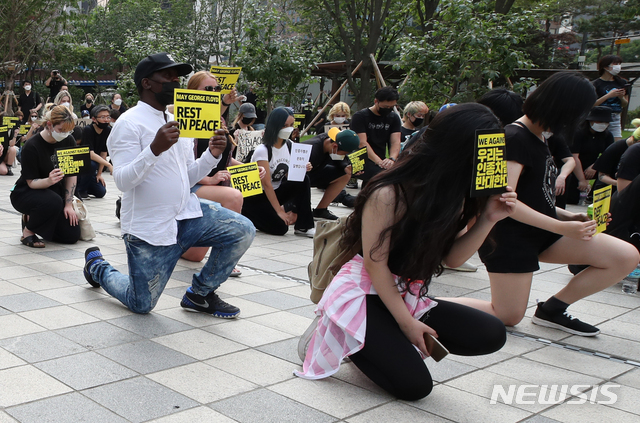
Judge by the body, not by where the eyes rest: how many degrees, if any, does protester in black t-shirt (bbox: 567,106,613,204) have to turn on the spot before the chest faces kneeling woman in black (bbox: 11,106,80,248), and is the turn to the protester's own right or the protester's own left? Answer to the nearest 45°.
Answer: approximately 90° to the protester's own right

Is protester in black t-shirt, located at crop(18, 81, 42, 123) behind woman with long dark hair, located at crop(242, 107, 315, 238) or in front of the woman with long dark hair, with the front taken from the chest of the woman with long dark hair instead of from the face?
behind

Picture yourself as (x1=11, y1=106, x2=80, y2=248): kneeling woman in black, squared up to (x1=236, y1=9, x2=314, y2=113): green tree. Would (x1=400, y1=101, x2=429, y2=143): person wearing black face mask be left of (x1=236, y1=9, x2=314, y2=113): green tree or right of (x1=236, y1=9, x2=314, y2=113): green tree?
right

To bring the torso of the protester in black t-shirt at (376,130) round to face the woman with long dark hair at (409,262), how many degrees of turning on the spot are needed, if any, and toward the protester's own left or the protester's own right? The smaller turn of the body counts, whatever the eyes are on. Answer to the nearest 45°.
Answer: approximately 45° to the protester's own right

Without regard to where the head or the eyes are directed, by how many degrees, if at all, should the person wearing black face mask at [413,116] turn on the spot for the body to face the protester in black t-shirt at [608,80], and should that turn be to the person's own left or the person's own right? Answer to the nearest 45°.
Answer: approximately 45° to the person's own left

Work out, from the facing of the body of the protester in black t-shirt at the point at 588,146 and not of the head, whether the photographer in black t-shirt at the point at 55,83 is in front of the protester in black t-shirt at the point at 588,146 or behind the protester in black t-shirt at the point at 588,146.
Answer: behind

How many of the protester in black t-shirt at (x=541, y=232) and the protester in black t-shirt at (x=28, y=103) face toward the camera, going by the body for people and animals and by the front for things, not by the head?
1

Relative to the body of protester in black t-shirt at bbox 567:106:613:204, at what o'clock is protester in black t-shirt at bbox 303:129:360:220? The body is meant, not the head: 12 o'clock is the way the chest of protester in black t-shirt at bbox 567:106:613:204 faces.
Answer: protester in black t-shirt at bbox 303:129:360:220 is roughly at 3 o'clock from protester in black t-shirt at bbox 567:106:613:204.
